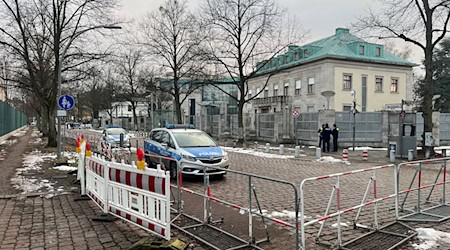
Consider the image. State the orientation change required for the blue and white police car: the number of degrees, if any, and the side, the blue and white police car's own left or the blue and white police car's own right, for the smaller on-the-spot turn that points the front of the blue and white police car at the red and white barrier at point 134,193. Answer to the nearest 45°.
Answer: approximately 45° to the blue and white police car's own right

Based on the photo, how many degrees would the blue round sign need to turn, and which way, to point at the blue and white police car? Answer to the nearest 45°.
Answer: approximately 45° to its left

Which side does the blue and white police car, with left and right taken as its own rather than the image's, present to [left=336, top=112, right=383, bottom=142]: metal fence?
left

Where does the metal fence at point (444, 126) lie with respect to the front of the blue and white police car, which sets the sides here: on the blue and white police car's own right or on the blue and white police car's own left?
on the blue and white police car's own left

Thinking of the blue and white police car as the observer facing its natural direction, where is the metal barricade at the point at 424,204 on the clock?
The metal barricade is roughly at 12 o'clock from the blue and white police car.

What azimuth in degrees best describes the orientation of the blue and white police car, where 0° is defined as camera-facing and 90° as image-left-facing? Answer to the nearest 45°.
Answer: approximately 315°

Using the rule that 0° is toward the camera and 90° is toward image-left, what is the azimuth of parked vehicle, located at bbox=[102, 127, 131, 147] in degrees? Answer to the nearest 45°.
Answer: approximately 315°
